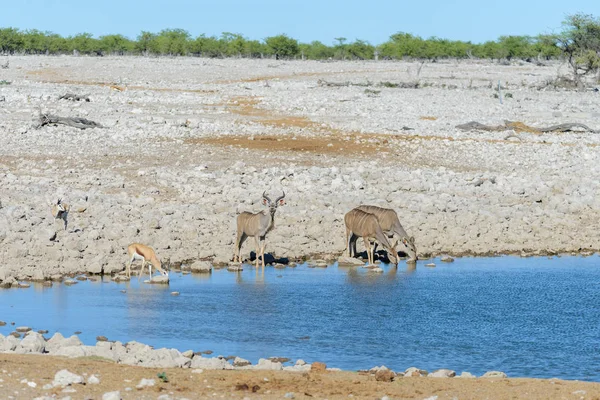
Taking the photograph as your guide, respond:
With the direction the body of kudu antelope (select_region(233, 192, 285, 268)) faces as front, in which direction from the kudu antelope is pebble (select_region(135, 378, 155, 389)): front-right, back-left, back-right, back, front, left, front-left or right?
front-right

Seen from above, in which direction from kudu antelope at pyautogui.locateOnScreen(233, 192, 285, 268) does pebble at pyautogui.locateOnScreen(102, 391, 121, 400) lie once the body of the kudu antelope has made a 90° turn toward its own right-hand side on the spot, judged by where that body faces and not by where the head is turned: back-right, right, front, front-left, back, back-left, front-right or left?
front-left

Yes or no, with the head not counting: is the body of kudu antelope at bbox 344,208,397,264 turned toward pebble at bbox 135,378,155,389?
no

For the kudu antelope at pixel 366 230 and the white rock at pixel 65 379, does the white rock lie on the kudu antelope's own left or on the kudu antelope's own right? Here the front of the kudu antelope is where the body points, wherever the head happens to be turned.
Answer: on the kudu antelope's own right

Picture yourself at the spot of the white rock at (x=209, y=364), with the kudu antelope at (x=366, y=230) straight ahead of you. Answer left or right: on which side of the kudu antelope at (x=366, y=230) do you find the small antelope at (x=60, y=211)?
left

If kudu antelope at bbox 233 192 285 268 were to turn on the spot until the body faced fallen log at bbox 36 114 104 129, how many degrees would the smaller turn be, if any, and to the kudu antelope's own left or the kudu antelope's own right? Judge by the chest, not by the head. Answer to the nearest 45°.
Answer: approximately 180°

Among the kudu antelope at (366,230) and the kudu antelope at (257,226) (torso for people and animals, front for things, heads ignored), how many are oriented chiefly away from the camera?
0

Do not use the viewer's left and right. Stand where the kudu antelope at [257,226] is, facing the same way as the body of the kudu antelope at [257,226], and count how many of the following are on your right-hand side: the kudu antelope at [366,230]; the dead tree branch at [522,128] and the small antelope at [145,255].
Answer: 1

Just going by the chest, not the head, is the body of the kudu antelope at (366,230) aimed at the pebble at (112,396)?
no

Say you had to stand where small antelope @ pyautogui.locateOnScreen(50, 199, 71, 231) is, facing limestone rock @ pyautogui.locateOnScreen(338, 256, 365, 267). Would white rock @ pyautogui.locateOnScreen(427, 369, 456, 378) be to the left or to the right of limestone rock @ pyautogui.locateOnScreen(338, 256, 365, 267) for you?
right

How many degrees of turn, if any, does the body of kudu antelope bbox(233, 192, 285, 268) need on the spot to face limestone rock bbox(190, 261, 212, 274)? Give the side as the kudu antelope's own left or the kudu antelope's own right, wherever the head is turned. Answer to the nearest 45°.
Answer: approximately 90° to the kudu antelope's own right

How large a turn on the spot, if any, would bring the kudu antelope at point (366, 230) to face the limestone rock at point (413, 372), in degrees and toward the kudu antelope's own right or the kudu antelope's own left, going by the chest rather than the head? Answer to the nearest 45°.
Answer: approximately 45° to the kudu antelope's own right

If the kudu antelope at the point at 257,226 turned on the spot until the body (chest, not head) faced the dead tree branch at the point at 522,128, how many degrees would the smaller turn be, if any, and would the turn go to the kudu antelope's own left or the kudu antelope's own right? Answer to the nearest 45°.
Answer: approximately 90° to the kudu antelope's own left

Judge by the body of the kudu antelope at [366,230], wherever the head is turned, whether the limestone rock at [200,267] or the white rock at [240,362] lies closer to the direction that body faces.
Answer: the white rock

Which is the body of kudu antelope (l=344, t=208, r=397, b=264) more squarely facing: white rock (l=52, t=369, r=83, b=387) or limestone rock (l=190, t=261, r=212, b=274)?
the white rock

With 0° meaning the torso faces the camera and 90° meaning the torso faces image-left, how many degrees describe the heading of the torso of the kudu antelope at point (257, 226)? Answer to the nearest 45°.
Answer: approximately 315°
